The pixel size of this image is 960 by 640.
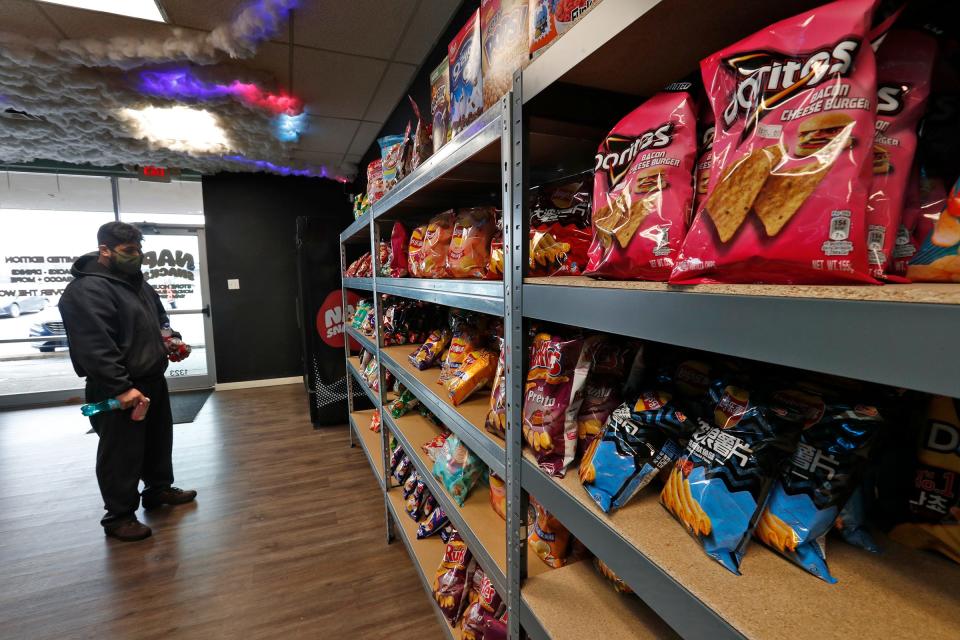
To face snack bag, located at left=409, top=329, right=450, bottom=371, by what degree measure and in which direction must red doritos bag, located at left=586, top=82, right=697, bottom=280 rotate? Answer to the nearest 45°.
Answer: approximately 90° to its right

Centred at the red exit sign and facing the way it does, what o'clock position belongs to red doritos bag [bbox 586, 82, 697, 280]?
The red doritos bag is roughly at 12 o'clock from the red exit sign.

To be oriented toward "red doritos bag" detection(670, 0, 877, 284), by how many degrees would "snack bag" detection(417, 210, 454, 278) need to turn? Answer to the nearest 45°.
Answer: approximately 45° to its left

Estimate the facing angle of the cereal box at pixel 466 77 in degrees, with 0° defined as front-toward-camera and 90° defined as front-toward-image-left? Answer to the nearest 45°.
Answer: approximately 45°

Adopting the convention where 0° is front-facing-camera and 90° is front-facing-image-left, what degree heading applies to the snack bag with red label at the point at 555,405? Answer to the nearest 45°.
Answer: approximately 45°

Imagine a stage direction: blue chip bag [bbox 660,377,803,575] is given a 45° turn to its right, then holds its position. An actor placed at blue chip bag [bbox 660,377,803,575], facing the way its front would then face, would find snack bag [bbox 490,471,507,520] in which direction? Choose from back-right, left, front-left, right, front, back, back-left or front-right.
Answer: front-right
